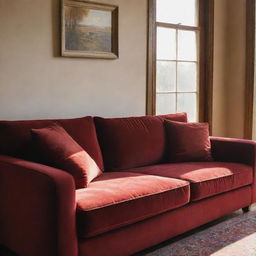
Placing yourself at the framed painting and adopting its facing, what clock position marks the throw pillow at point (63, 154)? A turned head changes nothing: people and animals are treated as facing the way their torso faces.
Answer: The throw pillow is roughly at 2 o'clock from the framed painting.

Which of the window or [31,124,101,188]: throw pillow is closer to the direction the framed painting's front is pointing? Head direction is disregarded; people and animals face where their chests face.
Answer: the throw pillow

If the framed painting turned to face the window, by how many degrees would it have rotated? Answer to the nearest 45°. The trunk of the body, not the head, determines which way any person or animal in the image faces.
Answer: approximately 90° to its left

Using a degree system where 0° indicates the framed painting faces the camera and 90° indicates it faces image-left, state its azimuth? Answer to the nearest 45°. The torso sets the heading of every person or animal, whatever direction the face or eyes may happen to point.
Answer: approximately 315°
